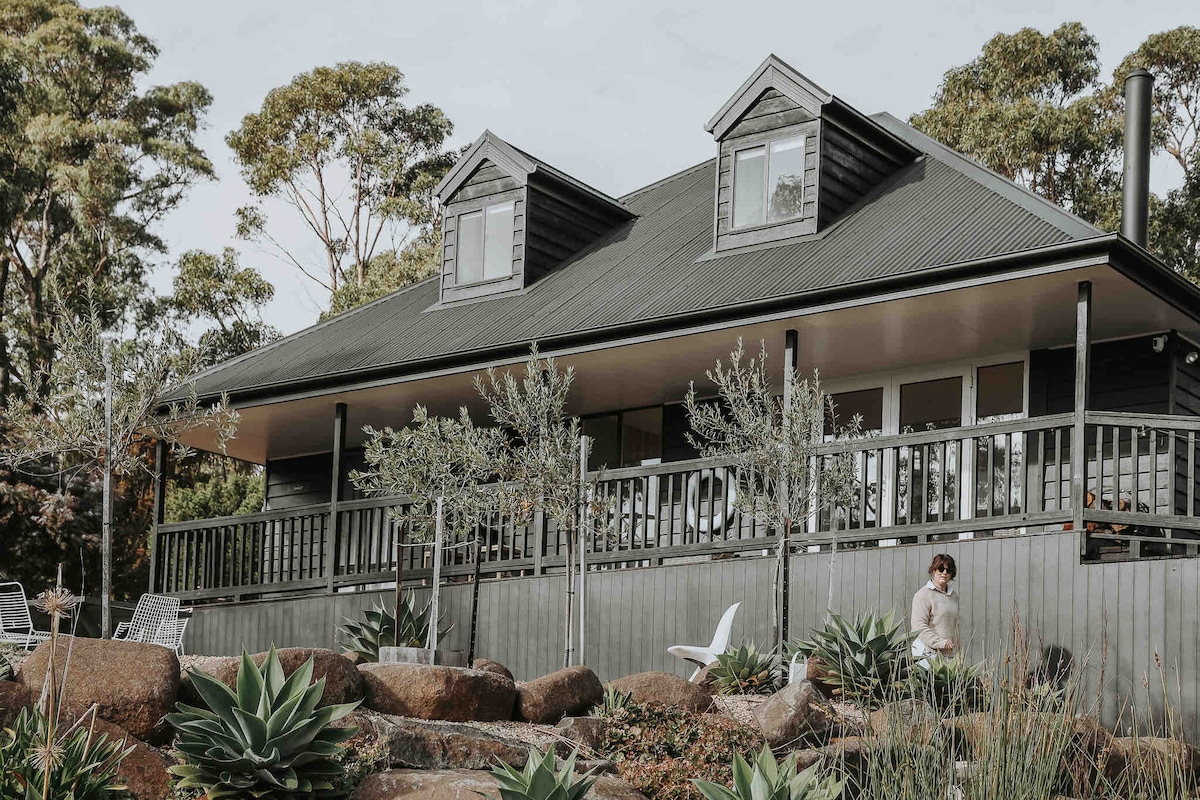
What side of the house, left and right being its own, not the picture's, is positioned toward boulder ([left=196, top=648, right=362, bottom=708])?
front

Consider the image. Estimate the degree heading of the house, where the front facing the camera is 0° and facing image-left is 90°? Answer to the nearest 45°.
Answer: approximately 45°

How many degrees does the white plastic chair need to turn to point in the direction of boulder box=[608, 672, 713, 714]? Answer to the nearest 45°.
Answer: approximately 90° to its left

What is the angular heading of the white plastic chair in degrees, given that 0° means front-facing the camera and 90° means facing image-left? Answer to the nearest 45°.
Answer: approximately 90°

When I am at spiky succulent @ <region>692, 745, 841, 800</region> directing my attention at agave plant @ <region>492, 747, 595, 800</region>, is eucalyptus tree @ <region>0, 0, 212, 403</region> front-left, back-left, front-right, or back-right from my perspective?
front-right

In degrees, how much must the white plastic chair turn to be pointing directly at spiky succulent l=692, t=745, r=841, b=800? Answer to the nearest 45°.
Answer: approximately 90° to its left

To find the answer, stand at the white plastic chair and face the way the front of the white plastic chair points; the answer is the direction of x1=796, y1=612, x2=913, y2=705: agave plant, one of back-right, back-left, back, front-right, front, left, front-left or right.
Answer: back-left

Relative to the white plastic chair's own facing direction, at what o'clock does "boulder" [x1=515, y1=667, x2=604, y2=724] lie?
The boulder is roughly at 10 o'clock from the white plastic chair.

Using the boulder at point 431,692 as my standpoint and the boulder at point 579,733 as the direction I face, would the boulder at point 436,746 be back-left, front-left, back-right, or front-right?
front-right

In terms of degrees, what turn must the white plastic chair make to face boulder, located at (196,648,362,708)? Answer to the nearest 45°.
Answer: approximately 45° to its left

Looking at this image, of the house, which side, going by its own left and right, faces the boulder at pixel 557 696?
front
